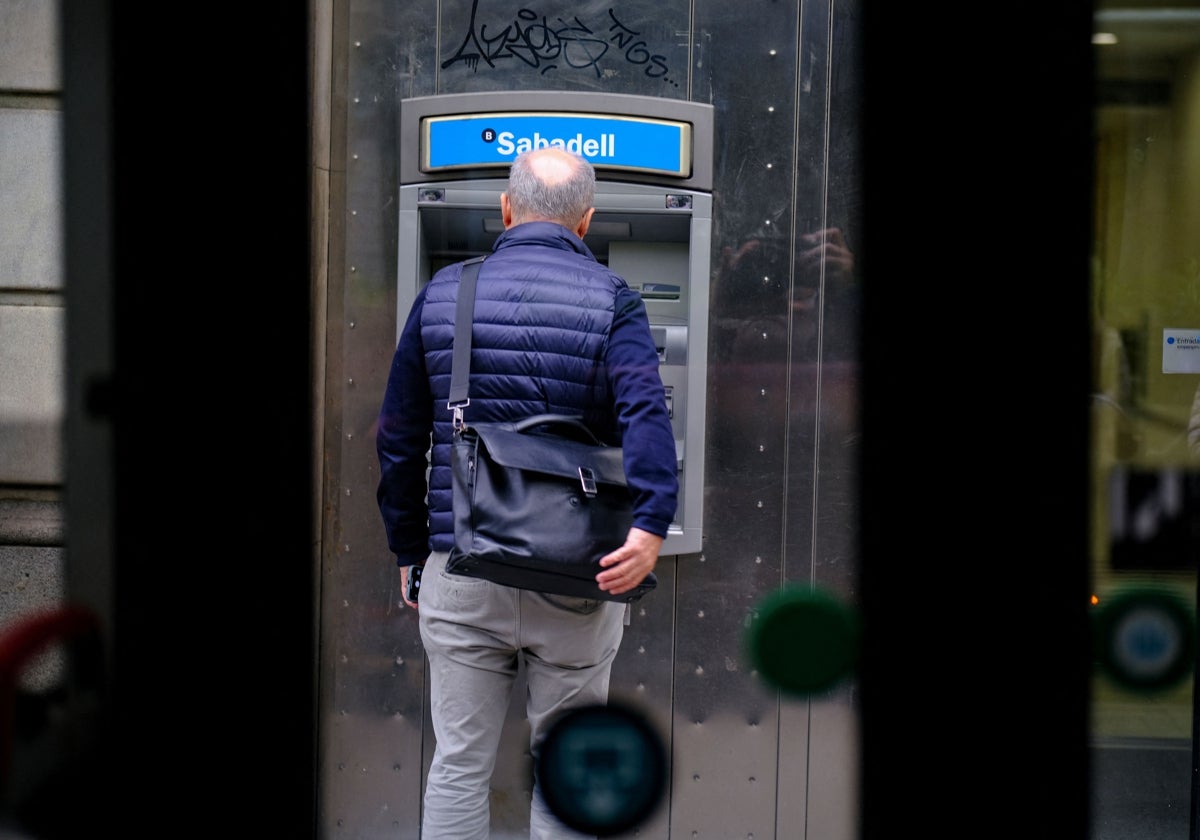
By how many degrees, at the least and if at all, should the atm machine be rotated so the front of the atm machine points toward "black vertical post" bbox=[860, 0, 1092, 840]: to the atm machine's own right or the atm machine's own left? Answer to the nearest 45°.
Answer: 0° — it already faces it

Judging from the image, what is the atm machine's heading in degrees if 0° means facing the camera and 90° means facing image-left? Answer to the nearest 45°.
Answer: approximately 0°
